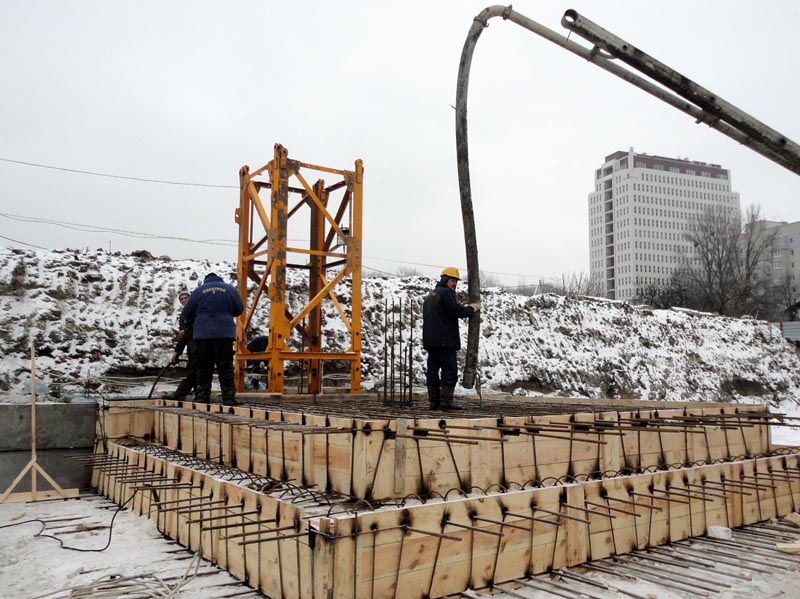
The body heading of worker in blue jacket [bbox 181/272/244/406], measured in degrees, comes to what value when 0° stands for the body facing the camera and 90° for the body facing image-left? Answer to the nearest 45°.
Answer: approximately 180°

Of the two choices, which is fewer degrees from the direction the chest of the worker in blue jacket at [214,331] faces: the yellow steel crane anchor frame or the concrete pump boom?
the yellow steel crane anchor frame

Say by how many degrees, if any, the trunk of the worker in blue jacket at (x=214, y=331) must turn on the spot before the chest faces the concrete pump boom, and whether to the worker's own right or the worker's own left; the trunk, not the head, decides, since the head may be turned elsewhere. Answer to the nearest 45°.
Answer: approximately 90° to the worker's own right

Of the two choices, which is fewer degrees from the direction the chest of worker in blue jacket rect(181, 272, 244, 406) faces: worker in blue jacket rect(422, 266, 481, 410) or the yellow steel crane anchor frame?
the yellow steel crane anchor frame

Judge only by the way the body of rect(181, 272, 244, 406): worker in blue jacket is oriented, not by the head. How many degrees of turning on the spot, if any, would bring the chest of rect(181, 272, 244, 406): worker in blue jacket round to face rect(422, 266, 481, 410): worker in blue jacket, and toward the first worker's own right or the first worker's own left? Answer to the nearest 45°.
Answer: approximately 135° to the first worker's own right

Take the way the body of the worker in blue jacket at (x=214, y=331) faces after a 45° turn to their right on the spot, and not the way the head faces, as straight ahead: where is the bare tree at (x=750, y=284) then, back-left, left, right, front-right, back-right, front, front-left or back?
front

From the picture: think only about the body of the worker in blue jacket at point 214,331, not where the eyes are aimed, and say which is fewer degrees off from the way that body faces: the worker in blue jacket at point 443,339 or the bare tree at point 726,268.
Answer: the bare tree

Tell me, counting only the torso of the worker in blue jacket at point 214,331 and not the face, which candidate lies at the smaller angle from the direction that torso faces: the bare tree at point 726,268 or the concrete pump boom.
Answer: the bare tree

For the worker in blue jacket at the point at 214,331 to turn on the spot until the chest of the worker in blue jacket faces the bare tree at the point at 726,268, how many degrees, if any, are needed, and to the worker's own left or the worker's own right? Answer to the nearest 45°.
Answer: approximately 45° to the worker's own right

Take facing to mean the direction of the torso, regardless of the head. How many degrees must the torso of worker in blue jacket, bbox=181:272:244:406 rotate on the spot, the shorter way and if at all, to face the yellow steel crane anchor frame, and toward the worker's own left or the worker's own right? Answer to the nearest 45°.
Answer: approximately 45° to the worker's own right
